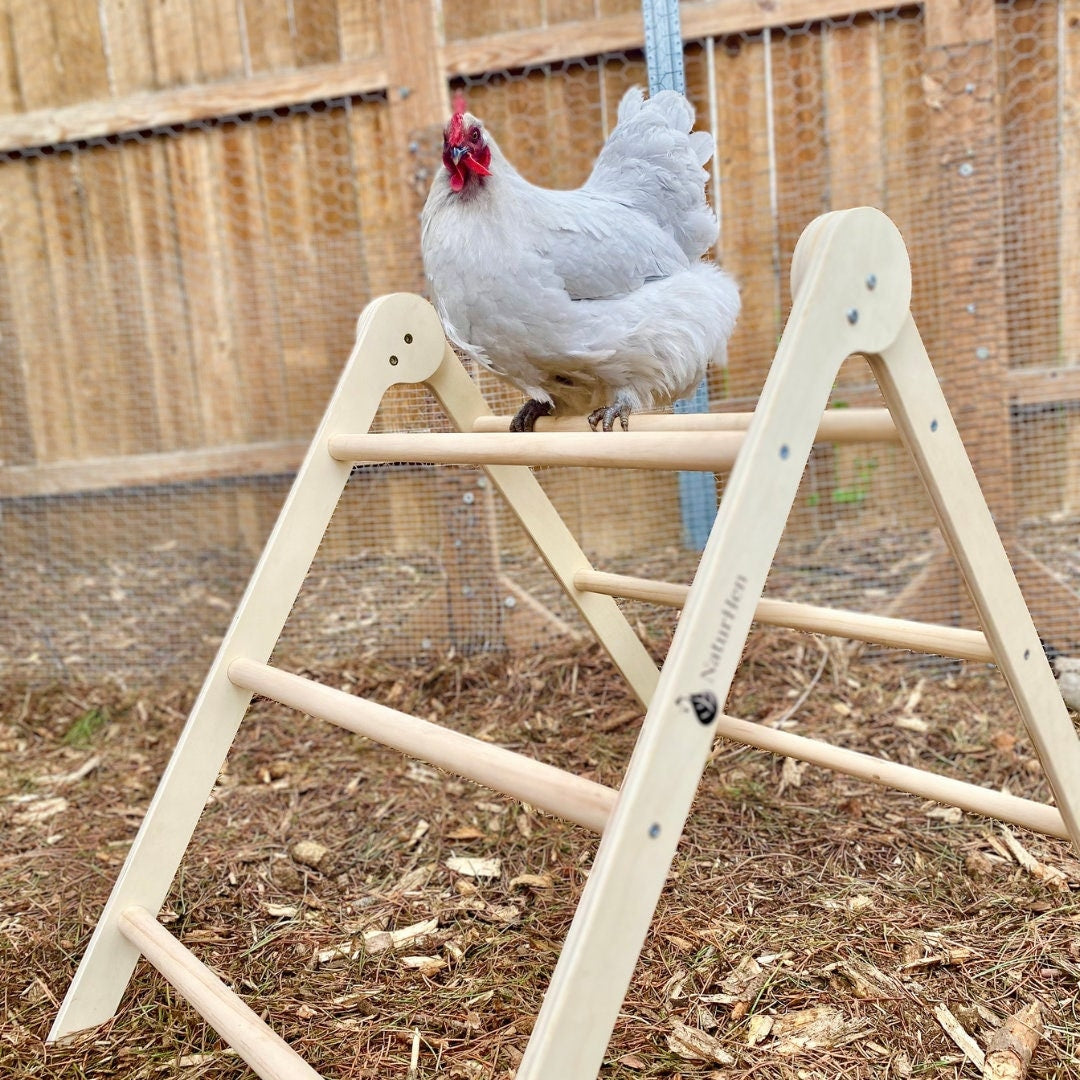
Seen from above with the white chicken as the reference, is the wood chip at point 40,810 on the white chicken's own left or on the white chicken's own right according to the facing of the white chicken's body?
on the white chicken's own right

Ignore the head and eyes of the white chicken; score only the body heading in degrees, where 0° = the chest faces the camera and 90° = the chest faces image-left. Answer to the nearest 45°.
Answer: approximately 45°

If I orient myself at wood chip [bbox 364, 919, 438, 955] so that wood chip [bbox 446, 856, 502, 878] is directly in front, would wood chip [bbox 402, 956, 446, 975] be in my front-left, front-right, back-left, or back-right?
back-right

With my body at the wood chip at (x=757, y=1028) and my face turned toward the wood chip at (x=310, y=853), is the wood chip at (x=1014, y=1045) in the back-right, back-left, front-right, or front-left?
back-right
